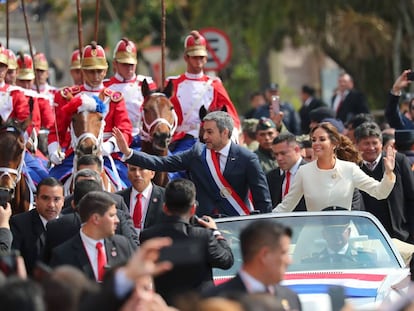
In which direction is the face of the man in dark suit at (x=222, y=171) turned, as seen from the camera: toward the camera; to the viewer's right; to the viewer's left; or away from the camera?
to the viewer's left

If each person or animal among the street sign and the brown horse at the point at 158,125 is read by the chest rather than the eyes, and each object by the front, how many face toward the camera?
2

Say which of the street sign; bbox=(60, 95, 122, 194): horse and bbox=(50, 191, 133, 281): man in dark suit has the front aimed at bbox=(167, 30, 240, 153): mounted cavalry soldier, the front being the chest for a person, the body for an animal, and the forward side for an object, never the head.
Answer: the street sign

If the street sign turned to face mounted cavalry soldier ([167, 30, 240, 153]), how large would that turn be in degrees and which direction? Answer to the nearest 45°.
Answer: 0° — it already faces them

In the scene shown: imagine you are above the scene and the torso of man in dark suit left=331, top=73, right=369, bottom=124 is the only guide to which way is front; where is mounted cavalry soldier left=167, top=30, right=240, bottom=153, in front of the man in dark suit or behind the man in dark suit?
in front

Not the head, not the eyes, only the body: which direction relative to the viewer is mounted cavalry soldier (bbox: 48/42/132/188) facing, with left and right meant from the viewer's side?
facing the viewer

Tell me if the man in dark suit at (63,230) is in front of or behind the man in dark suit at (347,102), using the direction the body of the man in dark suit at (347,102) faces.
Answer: in front

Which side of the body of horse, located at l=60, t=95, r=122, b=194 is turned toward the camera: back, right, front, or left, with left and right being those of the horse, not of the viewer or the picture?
front

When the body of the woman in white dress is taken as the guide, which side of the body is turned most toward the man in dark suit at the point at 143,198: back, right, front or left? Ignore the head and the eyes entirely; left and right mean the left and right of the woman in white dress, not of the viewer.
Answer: right

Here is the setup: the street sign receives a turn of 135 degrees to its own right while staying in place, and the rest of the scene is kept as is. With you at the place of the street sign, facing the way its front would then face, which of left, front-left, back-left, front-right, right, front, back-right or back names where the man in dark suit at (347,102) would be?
back-right

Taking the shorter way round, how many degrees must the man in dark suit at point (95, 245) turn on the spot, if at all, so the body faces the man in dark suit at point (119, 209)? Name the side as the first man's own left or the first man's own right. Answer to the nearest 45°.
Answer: approximately 135° to the first man's own left

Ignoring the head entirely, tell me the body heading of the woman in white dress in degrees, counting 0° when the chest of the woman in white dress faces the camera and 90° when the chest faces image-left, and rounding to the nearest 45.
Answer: approximately 0°

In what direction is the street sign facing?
toward the camera

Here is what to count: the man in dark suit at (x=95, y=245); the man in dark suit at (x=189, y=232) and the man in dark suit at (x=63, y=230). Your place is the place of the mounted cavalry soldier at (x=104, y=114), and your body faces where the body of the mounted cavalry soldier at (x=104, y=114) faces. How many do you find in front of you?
3
